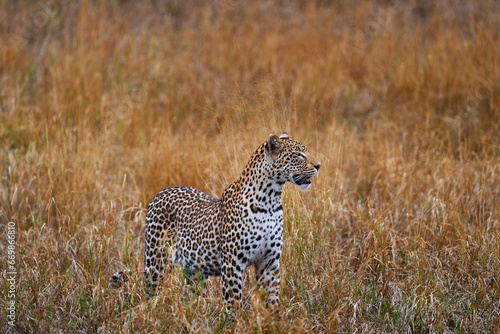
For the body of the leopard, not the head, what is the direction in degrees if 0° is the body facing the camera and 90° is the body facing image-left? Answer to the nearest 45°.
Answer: approximately 315°
